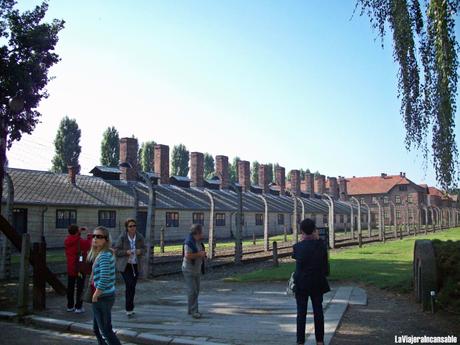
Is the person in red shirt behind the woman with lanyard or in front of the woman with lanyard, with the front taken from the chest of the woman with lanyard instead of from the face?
behind

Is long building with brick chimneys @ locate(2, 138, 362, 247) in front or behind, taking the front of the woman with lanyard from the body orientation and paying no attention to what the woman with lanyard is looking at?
behind

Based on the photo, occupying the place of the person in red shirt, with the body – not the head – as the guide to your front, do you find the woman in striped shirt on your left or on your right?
on your right

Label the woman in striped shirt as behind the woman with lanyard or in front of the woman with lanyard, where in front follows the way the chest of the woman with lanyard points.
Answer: in front

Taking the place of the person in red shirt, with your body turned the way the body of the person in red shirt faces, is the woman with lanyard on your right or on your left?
on your right

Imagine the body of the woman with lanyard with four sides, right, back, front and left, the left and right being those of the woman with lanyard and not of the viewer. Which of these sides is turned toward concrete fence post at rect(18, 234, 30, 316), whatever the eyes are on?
right

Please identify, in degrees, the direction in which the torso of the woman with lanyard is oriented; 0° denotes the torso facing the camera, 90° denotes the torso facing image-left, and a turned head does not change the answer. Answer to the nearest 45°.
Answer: approximately 0°
